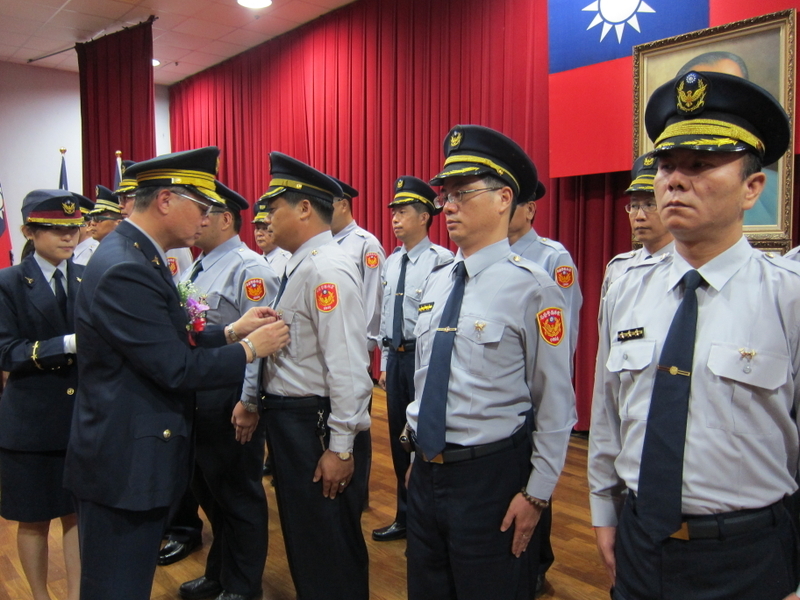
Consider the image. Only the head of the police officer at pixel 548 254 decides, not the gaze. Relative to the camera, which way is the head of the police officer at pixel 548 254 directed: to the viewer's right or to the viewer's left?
to the viewer's left

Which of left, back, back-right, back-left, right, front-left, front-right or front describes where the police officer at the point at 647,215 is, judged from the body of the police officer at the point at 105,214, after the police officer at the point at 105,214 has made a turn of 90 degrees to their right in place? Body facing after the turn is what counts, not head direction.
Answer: back

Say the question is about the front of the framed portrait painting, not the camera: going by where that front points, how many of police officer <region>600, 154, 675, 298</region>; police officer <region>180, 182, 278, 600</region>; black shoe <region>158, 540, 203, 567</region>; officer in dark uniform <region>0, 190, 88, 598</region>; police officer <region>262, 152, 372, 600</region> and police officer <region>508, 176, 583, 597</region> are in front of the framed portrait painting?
6

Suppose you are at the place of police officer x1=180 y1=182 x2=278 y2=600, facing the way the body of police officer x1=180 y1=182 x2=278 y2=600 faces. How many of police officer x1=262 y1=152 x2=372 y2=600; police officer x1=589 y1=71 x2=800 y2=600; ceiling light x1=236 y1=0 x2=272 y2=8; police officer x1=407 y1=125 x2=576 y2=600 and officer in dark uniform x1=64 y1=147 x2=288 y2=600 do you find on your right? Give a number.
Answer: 1

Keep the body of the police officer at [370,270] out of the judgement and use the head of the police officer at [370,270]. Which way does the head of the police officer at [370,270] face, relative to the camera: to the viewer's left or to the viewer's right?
to the viewer's left

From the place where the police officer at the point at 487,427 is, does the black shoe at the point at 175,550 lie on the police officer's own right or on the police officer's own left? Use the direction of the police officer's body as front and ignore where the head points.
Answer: on the police officer's own right

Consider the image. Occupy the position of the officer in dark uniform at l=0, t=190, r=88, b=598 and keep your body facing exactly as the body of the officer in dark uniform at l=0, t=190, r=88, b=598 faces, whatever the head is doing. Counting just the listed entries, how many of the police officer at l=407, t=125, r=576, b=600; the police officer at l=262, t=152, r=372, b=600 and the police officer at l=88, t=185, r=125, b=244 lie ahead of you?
2

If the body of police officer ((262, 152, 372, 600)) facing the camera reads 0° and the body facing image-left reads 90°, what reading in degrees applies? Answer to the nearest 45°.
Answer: approximately 90°

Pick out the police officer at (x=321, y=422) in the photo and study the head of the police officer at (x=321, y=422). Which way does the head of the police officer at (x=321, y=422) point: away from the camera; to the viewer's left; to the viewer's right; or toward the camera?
to the viewer's left

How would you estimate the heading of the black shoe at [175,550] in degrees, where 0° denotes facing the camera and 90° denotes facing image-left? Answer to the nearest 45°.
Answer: approximately 45°

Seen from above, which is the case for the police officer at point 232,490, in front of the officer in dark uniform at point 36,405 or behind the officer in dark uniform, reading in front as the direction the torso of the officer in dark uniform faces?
in front

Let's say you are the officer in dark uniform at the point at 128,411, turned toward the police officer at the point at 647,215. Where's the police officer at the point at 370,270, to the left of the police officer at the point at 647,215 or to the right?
left

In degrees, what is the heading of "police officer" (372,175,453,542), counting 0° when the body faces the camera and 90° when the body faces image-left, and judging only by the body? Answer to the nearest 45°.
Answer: approximately 45°
